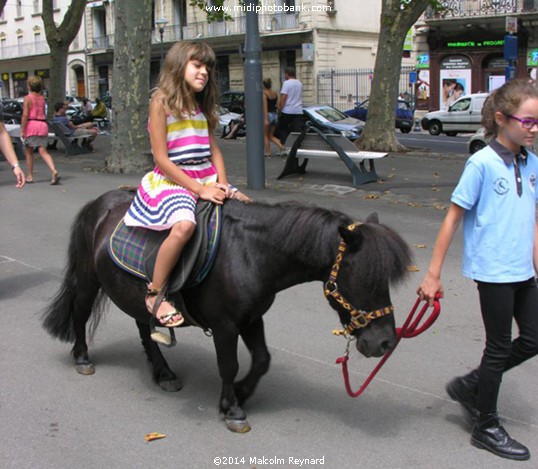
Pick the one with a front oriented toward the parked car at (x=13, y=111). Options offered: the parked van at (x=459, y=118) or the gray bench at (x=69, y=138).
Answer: the parked van at (x=459, y=118)

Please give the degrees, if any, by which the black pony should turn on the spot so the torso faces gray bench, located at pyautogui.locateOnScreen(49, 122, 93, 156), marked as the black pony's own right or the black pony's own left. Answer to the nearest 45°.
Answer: approximately 135° to the black pony's own left

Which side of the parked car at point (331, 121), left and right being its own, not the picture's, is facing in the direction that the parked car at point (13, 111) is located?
back

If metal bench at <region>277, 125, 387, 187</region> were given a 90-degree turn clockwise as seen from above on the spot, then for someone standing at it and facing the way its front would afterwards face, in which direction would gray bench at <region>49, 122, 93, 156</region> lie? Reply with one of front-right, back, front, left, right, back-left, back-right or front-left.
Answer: front-right

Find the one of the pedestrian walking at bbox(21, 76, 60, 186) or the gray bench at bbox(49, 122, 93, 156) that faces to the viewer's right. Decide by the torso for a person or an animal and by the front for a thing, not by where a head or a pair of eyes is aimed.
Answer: the gray bench

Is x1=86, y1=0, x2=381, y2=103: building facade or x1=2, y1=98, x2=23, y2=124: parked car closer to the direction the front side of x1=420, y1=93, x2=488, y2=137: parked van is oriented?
the parked car

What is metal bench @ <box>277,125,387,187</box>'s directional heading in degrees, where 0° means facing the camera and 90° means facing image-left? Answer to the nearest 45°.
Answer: approximately 0°

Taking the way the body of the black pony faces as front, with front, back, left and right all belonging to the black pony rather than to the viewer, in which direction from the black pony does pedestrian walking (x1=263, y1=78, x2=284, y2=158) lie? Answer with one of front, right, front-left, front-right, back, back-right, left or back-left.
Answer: back-left

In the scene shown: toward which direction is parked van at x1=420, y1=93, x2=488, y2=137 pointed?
to the viewer's left

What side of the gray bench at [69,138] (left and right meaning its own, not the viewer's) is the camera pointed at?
right

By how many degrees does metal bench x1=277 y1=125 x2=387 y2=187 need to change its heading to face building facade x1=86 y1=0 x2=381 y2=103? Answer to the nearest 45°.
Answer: approximately 180°

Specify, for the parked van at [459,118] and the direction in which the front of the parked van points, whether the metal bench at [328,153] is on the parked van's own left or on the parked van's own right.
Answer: on the parked van's own left

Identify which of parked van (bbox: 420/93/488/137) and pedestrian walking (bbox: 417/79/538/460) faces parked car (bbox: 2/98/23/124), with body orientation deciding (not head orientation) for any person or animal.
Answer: parked van (bbox: 420/93/488/137)
